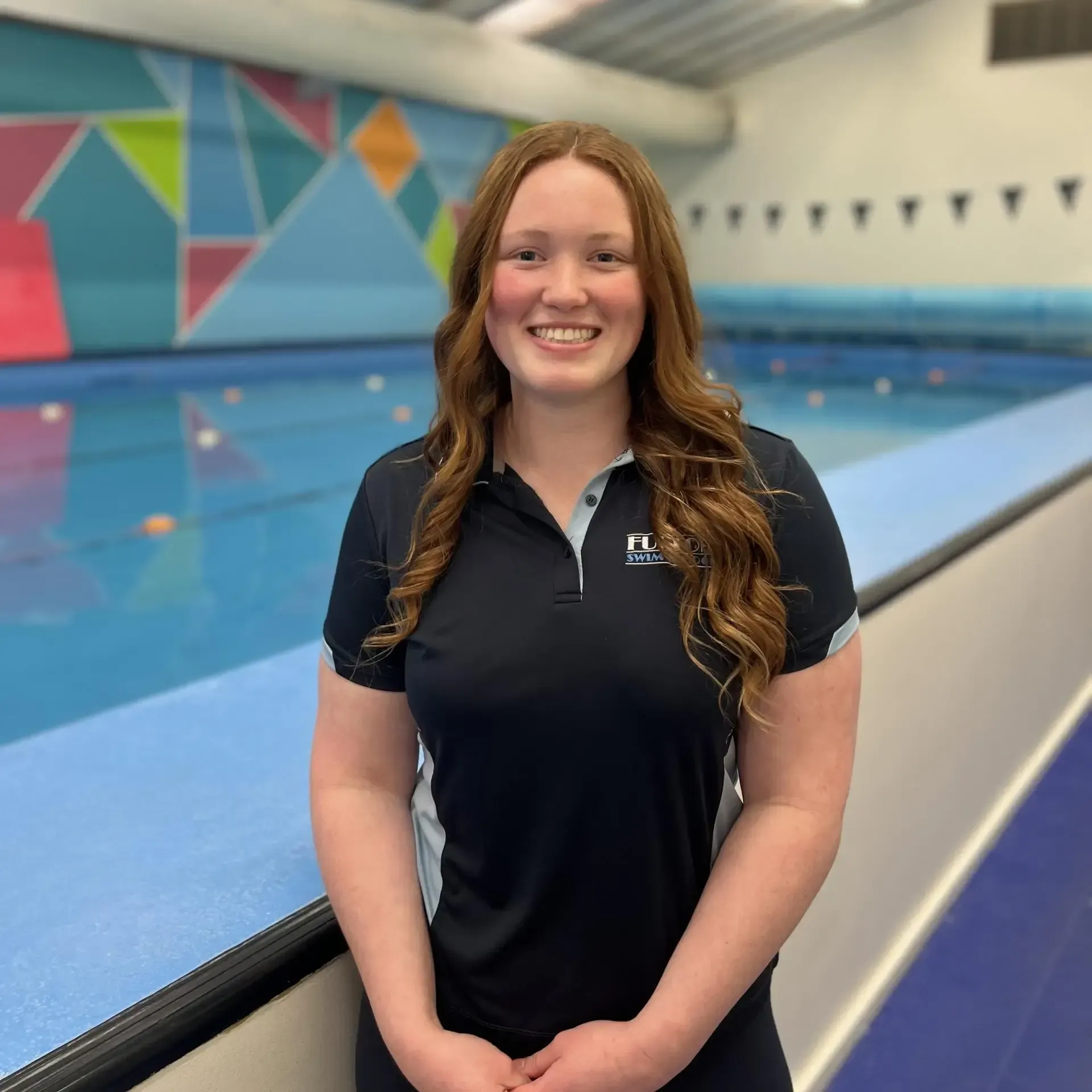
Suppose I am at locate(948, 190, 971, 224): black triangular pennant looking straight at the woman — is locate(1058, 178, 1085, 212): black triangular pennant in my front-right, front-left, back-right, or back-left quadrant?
front-left

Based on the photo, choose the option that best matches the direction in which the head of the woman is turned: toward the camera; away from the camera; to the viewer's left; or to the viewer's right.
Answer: toward the camera

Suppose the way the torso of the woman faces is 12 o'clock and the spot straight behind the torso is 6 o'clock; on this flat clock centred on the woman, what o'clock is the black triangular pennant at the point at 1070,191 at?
The black triangular pennant is roughly at 7 o'clock from the woman.

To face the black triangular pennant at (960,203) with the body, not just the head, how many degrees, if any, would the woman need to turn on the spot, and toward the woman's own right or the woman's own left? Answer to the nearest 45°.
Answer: approximately 180°

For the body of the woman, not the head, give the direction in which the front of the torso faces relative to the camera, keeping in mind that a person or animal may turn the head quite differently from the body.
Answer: toward the camera
